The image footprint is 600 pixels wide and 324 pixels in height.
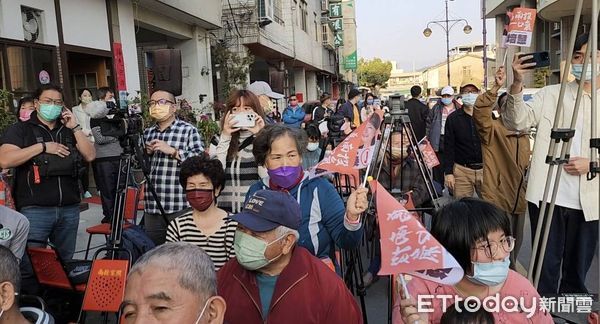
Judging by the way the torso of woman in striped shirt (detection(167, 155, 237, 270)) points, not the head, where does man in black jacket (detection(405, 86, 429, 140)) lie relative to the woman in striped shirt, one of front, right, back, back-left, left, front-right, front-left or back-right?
back-left

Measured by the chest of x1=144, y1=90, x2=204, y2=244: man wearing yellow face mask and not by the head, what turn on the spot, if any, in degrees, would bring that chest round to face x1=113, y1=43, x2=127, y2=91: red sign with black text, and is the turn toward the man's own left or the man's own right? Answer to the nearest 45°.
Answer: approximately 135° to the man's own right

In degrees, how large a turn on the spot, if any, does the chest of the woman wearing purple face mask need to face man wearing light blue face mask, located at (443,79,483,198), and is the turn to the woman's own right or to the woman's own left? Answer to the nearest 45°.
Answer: approximately 135° to the woman's own left

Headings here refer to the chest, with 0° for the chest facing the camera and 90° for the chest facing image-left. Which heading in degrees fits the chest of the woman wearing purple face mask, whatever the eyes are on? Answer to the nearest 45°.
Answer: approximately 0°

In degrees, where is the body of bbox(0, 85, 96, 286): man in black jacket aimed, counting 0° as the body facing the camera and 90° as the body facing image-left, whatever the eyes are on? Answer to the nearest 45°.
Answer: approximately 0°

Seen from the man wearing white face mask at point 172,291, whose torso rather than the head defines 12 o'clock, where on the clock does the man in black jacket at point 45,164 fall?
The man in black jacket is roughly at 4 o'clock from the man wearing white face mask.

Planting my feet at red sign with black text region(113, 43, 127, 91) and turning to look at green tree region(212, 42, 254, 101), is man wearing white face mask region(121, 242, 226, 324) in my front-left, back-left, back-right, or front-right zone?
back-right

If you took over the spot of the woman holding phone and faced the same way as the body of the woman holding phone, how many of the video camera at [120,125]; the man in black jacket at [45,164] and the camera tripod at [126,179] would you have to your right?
3

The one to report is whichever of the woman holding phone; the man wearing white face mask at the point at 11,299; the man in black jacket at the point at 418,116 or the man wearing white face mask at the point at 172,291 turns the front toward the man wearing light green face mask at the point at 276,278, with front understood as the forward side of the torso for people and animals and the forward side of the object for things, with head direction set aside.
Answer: the woman holding phone

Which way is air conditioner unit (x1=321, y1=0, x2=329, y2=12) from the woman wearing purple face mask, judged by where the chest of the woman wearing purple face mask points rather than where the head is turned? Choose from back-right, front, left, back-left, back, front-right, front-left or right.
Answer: back
